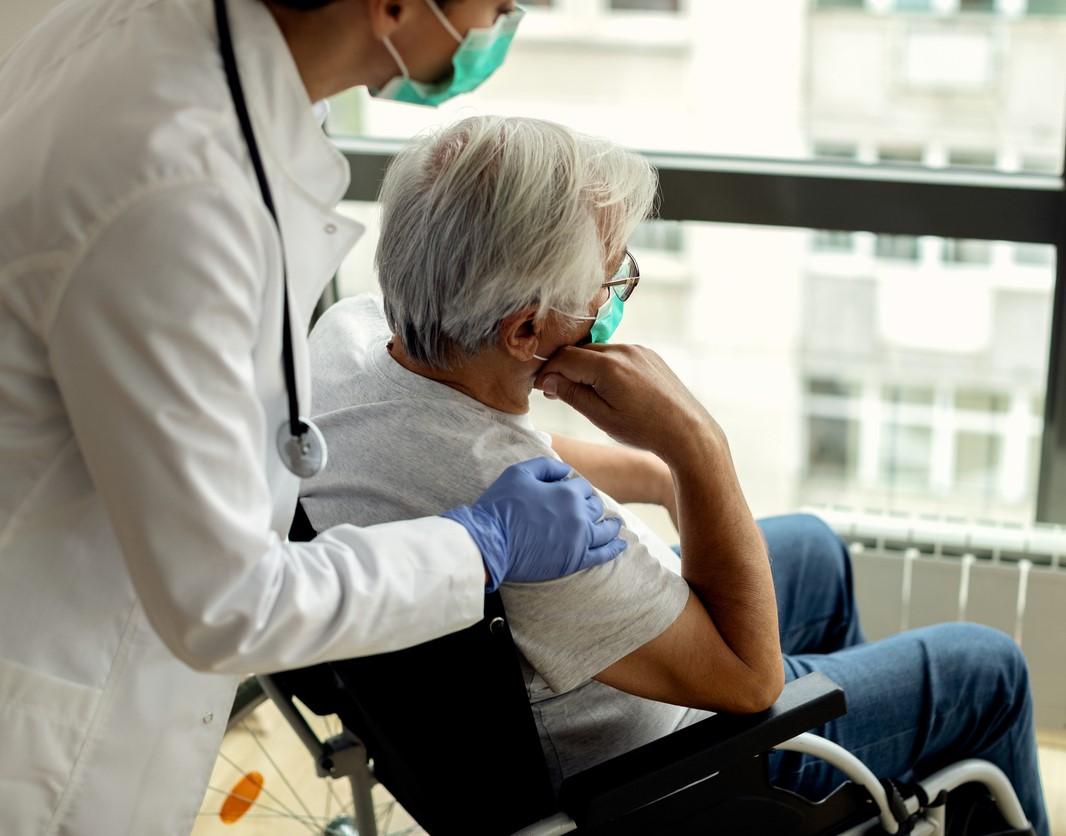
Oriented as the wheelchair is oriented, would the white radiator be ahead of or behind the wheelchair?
ahead

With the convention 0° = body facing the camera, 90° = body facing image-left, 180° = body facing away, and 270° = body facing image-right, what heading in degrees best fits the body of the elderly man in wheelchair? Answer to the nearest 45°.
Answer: approximately 225°

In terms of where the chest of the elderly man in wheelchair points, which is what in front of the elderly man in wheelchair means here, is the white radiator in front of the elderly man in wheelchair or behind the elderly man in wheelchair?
in front

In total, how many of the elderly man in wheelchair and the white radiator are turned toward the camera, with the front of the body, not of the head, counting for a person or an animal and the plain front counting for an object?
1

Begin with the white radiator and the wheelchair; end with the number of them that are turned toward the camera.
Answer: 1

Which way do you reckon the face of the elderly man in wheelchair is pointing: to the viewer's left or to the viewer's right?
to the viewer's right

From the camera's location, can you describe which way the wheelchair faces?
facing away from the viewer and to the right of the viewer

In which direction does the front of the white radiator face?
toward the camera
